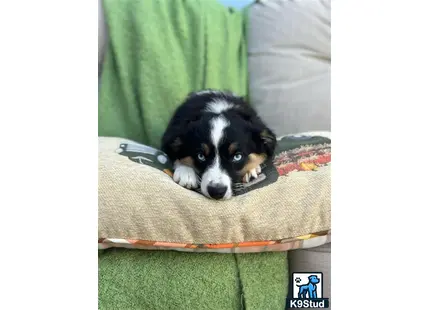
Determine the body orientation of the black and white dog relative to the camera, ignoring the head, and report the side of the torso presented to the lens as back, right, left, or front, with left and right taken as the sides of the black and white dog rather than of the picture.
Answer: front
